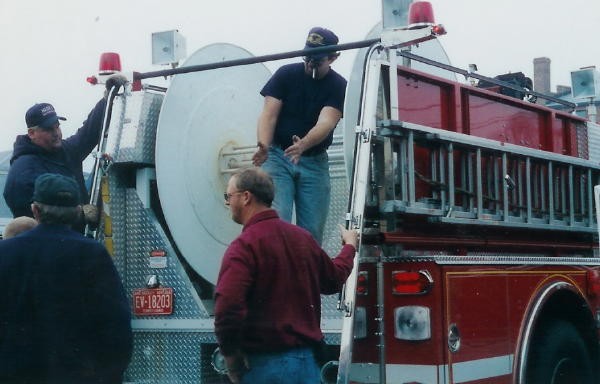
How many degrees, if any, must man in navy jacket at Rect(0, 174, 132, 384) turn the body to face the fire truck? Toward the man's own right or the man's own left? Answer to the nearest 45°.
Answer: approximately 45° to the man's own right

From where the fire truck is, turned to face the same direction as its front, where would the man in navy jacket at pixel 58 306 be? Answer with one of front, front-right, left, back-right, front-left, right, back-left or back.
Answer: back

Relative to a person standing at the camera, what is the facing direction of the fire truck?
facing away from the viewer and to the right of the viewer

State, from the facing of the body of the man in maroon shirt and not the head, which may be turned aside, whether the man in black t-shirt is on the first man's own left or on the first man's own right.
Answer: on the first man's own right

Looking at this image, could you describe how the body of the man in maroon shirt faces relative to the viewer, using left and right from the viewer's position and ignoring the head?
facing away from the viewer and to the left of the viewer

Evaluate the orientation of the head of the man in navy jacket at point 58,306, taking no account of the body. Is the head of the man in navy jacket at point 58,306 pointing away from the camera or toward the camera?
away from the camera

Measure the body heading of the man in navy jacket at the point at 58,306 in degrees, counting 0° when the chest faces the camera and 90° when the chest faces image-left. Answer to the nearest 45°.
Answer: approximately 180°
